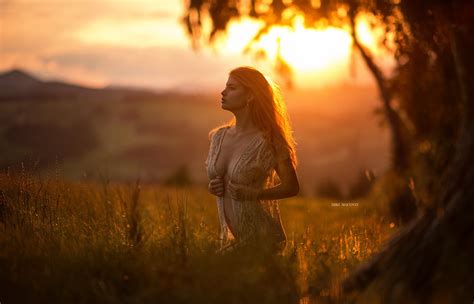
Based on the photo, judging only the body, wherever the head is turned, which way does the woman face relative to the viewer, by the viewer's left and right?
facing the viewer and to the left of the viewer

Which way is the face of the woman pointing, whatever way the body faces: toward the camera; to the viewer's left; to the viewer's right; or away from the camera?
to the viewer's left
